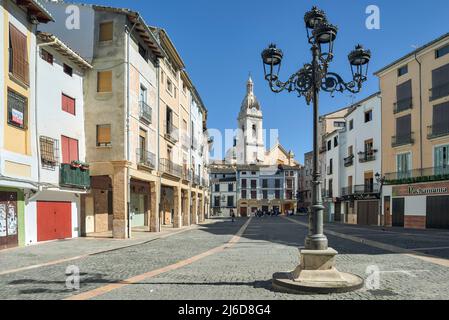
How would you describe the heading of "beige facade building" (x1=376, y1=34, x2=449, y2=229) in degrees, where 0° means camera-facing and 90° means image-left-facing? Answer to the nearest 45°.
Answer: approximately 45°

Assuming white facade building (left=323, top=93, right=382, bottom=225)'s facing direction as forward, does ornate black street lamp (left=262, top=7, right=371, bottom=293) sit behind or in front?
in front

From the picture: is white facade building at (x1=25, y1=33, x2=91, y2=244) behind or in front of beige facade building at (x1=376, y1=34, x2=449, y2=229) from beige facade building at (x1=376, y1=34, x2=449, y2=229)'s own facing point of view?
in front

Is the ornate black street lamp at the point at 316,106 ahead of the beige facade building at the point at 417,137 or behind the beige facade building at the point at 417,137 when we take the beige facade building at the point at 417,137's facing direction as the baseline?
ahead

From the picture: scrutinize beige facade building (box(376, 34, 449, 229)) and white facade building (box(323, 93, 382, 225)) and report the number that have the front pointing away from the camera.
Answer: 0

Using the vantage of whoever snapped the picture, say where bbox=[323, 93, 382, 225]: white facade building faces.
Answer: facing the viewer and to the left of the viewer

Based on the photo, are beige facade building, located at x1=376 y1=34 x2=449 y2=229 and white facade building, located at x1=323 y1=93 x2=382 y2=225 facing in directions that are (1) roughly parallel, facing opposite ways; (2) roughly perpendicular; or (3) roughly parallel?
roughly parallel

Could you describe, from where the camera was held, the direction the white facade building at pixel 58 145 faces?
facing the viewer and to the right of the viewer

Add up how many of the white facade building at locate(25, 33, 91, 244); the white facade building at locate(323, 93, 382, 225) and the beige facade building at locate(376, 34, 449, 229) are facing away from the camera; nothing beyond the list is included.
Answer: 0
